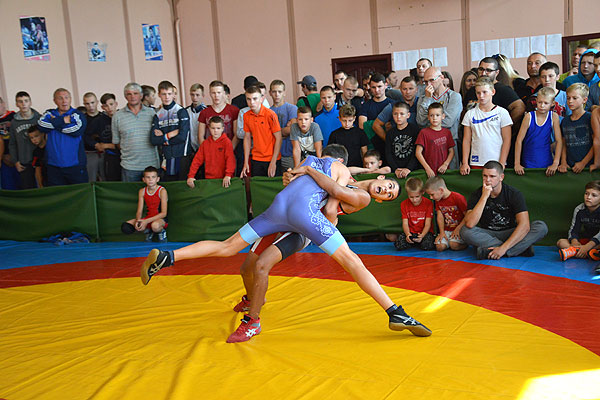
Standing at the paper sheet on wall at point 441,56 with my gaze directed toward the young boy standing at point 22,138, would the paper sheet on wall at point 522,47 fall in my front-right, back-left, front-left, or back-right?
back-left

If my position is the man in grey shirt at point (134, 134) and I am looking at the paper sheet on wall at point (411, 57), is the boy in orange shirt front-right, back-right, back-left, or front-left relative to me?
front-right

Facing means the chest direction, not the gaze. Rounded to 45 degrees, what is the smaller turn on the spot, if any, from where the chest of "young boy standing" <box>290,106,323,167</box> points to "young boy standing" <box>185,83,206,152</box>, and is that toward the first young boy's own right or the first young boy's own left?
approximately 135° to the first young boy's own right

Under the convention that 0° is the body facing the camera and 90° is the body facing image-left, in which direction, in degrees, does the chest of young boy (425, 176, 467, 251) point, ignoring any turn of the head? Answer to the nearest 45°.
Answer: approximately 45°

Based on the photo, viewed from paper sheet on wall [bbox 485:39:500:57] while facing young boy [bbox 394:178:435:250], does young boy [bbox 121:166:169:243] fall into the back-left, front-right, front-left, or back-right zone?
front-right

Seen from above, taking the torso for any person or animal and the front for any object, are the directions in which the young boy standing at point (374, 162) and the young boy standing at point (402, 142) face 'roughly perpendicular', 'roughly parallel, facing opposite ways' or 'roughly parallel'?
roughly parallel

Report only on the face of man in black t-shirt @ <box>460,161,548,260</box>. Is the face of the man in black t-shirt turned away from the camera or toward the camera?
toward the camera

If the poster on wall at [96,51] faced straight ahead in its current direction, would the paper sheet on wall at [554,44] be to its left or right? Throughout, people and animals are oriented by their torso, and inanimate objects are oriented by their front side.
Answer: on its left

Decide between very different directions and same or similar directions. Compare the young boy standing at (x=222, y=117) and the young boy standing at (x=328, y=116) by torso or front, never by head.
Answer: same or similar directions

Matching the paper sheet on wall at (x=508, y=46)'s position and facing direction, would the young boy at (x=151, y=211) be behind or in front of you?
in front

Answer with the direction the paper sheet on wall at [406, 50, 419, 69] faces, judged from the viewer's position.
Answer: facing the viewer

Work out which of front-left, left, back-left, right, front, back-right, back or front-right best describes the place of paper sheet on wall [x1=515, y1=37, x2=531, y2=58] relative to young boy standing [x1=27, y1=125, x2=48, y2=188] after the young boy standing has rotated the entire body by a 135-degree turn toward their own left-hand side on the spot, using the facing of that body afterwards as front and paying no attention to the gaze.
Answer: front-right

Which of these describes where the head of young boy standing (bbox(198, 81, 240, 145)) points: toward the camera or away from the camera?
toward the camera

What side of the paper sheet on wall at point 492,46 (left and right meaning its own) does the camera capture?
front

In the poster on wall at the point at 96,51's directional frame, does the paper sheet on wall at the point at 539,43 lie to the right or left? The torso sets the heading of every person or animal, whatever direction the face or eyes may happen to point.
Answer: on its left

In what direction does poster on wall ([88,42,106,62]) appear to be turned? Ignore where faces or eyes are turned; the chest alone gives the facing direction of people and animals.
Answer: toward the camera

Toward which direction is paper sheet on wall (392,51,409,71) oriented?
toward the camera
